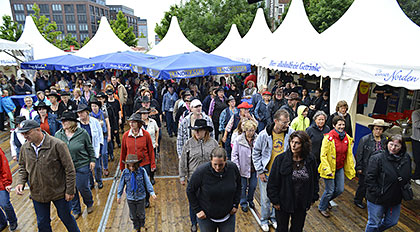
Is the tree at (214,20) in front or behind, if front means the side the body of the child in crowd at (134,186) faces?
behind

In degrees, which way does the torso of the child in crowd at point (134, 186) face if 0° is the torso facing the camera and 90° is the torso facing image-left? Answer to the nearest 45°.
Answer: approximately 0°

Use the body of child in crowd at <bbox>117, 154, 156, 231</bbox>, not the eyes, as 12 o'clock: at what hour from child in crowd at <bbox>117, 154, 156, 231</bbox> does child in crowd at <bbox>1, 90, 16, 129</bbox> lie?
child in crowd at <bbox>1, 90, 16, 129</bbox> is roughly at 5 o'clock from child in crowd at <bbox>117, 154, 156, 231</bbox>.

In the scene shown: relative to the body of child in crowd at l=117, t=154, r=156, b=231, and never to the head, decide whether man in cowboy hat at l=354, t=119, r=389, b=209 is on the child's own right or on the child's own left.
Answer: on the child's own left

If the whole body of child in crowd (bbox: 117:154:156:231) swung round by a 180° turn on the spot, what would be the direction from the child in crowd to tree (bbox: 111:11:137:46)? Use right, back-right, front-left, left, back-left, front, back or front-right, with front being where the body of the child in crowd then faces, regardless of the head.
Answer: front

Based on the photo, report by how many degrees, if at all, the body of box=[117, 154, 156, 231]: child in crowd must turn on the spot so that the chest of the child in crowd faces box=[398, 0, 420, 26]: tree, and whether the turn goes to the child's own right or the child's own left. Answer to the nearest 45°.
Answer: approximately 135° to the child's own left

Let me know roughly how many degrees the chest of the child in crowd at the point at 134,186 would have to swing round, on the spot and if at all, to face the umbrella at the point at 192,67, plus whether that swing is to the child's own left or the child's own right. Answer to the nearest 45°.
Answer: approximately 135° to the child's own left

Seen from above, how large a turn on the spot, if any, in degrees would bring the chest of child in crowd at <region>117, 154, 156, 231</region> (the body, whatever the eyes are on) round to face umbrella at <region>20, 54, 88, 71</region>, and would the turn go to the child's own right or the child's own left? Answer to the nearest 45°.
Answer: approximately 180°

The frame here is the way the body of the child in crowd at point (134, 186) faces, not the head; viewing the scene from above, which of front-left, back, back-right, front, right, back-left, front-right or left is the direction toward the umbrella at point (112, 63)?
back
